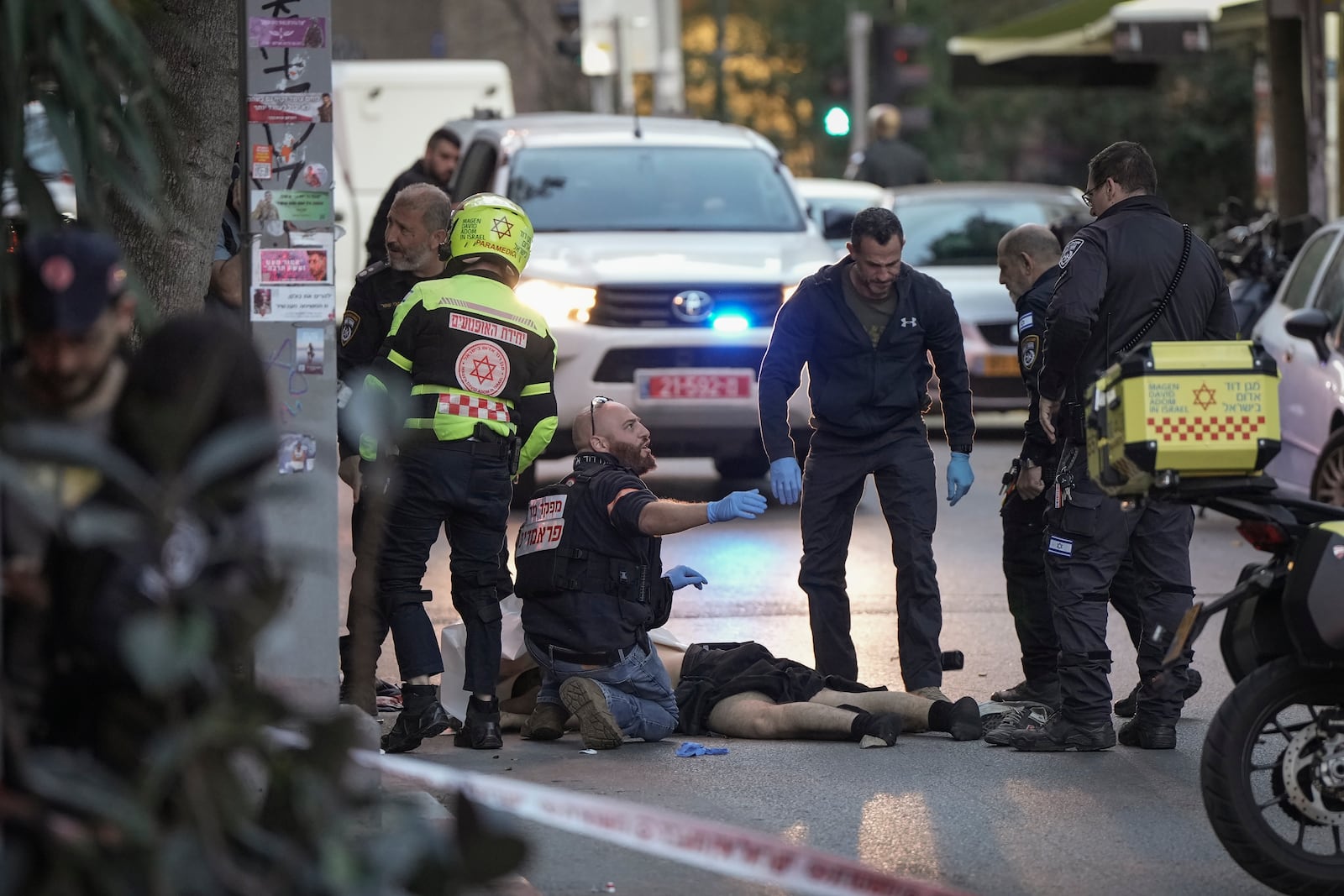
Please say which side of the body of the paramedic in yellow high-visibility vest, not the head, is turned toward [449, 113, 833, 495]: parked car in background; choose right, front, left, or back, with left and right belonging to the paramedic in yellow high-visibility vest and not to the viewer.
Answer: front

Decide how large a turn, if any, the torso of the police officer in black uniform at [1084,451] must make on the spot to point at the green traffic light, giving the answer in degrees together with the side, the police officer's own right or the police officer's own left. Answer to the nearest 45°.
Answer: approximately 45° to the police officer's own right

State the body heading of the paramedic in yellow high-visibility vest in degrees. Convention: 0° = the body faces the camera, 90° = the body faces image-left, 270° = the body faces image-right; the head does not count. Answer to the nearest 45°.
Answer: approximately 180°

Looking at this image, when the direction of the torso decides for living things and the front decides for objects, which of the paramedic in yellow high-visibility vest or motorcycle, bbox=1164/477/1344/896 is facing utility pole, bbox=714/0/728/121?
the paramedic in yellow high-visibility vest

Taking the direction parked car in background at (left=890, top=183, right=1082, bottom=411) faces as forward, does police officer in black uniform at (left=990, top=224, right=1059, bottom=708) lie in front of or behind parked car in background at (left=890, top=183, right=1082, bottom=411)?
in front

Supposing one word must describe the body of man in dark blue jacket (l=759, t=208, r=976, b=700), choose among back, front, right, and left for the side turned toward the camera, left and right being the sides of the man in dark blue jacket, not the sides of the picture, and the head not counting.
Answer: front

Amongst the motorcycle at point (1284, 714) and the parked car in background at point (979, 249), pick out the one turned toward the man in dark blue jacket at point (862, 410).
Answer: the parked car in background

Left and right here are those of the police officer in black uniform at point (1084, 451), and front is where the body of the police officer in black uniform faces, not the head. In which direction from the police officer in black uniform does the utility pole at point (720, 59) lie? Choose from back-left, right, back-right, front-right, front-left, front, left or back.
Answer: front-right

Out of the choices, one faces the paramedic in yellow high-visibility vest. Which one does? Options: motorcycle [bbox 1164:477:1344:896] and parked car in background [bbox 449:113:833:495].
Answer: the parked car in background

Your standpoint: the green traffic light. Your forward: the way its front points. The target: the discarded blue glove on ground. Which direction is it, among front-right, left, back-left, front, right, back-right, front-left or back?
front

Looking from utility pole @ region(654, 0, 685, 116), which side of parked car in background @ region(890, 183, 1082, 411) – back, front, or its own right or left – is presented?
back

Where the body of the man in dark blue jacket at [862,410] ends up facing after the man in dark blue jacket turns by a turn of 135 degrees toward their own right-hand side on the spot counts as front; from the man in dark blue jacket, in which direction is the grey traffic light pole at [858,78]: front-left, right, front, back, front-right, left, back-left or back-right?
front-right

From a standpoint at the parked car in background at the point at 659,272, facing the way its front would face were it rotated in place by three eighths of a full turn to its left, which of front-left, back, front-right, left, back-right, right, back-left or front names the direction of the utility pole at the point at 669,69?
front-left

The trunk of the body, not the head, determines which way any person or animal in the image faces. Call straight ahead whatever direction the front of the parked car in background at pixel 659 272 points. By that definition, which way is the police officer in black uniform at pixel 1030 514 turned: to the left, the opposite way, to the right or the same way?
to the right

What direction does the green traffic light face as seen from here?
toward the camera

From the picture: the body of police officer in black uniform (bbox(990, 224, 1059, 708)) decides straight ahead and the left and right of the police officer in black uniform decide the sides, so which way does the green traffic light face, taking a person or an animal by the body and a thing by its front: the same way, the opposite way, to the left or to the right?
to the left

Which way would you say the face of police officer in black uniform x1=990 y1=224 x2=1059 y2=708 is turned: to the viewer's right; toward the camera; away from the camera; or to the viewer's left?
to the viewer's left
